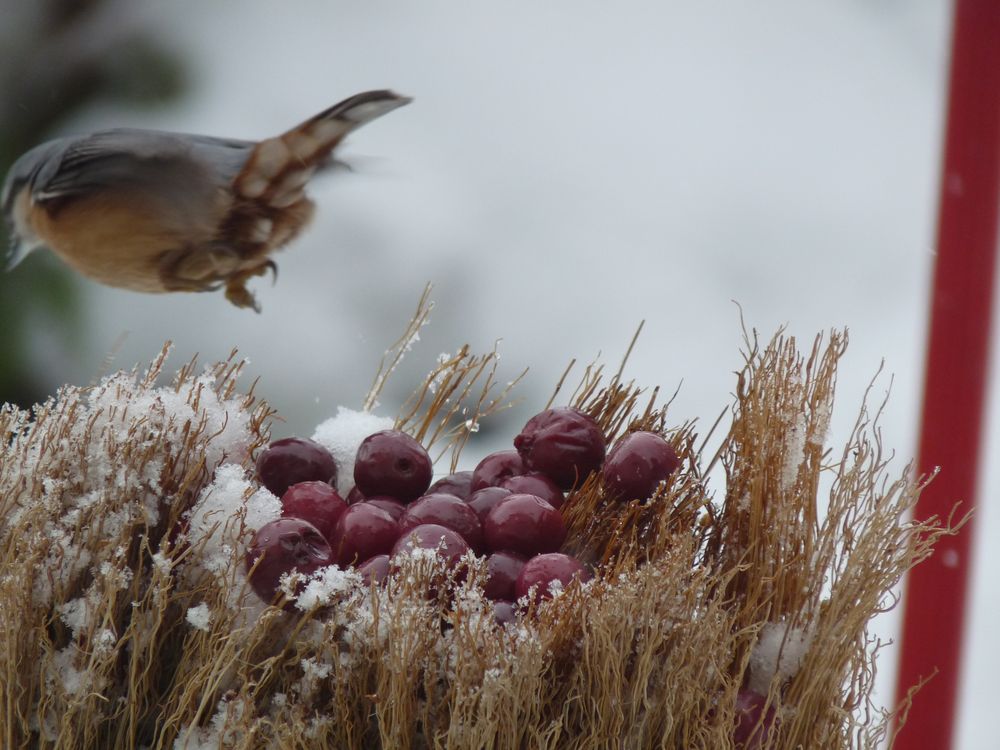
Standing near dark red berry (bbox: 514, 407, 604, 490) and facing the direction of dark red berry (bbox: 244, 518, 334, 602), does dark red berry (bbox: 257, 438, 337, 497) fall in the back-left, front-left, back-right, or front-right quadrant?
front-right

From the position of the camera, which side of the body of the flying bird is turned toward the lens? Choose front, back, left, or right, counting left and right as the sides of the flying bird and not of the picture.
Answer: left
